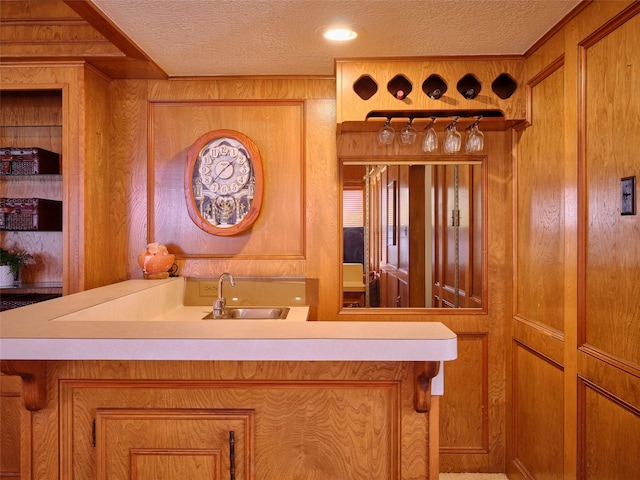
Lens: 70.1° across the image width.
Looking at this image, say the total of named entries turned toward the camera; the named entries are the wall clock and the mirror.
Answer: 2

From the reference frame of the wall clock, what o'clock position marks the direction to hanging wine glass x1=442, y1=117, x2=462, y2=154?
The hanging wine glass is roughly at 10 o'clock from the wall clock.

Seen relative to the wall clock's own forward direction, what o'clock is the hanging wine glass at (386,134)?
The hanging wine glass is roughly at 10 o'clock from the wall clock.

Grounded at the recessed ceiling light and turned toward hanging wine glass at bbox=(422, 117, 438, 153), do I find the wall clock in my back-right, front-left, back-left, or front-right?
back-left

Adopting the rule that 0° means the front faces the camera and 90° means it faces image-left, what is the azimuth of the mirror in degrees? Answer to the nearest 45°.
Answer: approximately 0°

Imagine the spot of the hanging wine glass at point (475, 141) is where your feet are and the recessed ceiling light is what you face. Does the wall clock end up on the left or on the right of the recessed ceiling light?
right

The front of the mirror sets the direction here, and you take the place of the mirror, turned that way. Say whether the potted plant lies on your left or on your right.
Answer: on your right

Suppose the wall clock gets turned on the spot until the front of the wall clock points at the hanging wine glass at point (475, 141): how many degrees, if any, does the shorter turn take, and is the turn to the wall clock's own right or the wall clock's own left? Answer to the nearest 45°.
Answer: approximately 45° to the wall clock's own left

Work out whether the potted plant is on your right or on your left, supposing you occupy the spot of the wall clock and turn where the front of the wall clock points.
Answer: on your right
